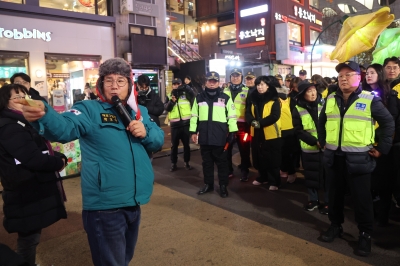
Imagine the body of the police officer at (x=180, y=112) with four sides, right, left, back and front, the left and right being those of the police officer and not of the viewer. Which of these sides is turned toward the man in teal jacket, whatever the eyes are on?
front

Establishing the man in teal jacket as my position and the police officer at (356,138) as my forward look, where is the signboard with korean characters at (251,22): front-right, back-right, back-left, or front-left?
front-left

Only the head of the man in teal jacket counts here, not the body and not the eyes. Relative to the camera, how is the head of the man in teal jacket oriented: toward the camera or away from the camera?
toward the camera

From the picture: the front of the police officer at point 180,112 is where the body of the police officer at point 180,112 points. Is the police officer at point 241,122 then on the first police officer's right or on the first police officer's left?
on the first police officer's left

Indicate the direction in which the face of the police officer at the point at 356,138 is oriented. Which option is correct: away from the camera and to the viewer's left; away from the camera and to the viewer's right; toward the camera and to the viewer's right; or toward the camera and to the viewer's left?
toward the camera and to the viewer's left

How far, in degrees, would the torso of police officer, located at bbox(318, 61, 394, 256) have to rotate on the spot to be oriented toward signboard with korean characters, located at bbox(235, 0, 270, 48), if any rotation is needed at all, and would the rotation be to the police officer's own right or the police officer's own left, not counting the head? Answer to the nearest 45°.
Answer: approximately 135° to the police officer's own right

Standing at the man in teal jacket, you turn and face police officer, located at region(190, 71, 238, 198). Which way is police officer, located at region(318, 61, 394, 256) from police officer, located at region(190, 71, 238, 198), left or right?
right

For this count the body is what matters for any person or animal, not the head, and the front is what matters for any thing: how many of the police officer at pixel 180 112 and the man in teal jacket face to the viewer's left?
0

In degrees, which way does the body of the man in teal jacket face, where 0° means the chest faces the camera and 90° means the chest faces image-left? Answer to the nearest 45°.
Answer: approximately 315°

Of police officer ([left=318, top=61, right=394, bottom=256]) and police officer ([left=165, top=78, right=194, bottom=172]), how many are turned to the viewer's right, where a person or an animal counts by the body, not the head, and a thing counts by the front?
0

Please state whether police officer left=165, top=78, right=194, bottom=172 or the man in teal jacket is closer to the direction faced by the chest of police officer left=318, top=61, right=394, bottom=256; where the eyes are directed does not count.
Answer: the man in teal jacket

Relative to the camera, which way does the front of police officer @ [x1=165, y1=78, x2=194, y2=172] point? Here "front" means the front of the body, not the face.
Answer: toward the camera

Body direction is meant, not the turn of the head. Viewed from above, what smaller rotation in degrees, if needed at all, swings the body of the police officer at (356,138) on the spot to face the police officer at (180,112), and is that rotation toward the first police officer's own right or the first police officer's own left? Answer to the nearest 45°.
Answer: approximately 90° to the first police officer's own right

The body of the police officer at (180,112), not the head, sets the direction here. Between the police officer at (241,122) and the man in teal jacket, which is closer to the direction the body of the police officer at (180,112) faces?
the man in teal jacket
